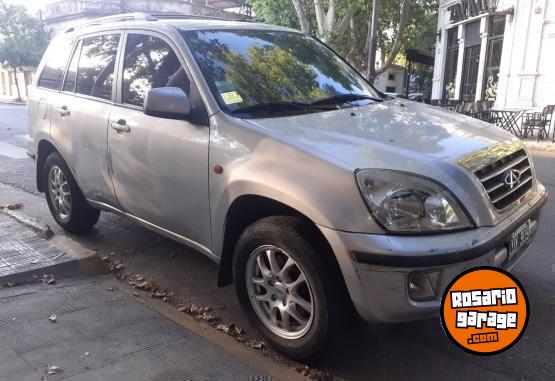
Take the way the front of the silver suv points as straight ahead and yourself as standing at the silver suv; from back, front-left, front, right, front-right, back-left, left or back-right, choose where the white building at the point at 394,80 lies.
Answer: back-left

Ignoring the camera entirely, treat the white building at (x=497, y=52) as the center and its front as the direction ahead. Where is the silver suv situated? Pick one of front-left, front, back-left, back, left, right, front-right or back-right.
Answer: front-left

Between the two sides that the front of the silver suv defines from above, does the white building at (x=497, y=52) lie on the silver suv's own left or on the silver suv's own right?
on the silver suv's own left

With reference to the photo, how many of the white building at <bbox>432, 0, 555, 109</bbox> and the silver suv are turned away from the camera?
0

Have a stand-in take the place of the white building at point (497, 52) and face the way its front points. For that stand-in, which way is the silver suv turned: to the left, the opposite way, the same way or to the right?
to the left

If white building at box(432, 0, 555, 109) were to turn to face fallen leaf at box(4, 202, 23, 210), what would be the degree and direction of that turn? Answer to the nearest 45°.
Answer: approximately 45° to its left

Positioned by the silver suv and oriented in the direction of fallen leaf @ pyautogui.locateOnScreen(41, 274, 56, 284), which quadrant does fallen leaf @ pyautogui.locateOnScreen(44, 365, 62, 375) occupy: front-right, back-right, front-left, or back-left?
front-left

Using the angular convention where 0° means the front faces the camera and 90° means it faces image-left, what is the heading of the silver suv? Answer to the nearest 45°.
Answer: approximately 315°

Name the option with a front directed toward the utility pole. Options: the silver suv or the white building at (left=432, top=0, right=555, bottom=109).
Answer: the white building

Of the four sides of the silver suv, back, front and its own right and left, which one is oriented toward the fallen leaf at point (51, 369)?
right

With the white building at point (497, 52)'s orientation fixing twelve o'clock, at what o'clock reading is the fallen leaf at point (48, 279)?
The fallen leaf is roughly at 11 o'clock from the white building.

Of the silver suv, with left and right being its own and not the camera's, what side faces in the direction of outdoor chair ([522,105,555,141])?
left
